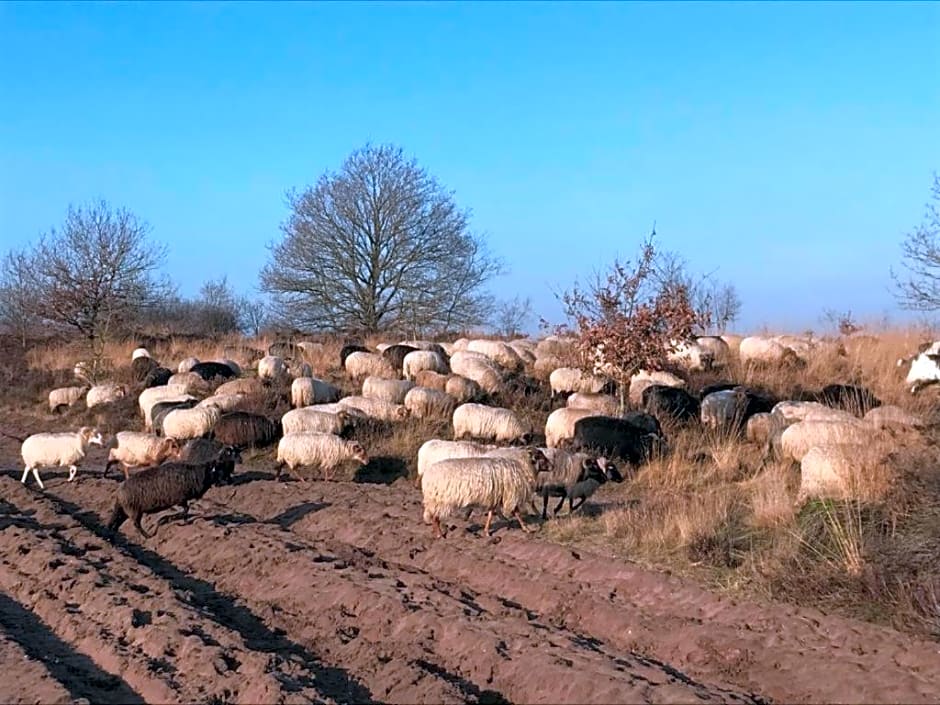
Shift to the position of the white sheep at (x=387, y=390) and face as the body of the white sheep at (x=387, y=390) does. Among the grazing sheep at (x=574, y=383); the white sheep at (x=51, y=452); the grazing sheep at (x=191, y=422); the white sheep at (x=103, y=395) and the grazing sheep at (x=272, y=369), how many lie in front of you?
1

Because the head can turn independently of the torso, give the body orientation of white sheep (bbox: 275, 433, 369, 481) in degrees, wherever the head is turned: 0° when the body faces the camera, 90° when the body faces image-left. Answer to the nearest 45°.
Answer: approximately 270°

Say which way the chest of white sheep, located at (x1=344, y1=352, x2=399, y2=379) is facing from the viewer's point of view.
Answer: to the viewer's right

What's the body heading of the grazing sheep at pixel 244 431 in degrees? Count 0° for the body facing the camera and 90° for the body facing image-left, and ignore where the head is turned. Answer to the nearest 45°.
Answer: approximately 270°

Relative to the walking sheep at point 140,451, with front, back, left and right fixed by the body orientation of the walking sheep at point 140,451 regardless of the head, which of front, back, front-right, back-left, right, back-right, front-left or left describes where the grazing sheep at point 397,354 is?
front-left

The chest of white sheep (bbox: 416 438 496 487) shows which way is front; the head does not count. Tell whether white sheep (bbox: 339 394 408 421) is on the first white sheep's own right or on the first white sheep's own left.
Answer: on the first white sheep's own left
